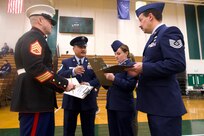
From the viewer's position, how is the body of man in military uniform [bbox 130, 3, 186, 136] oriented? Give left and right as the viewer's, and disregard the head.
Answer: facing to the left of the viewer

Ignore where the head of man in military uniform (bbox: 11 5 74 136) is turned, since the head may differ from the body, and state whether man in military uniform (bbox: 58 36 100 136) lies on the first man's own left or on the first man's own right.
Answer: on the first man's own left

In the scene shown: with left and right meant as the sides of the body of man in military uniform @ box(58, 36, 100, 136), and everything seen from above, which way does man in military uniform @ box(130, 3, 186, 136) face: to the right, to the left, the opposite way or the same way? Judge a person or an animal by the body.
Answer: to the right

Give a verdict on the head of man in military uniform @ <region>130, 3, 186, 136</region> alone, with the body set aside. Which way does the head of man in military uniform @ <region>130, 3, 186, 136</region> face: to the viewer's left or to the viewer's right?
to the viewer's left

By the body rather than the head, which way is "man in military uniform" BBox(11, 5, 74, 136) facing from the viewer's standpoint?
to the viewer's right

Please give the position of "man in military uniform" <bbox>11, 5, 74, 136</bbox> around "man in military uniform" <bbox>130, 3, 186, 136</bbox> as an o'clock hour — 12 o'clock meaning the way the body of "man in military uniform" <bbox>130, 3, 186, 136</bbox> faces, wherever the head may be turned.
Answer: "man in military uniform" <bbox>11, 5, 74, 136</bbox> is roughly at 12 o'clock from "man in military uniform" <bbox>130, 3, 186, 136</bbox>.

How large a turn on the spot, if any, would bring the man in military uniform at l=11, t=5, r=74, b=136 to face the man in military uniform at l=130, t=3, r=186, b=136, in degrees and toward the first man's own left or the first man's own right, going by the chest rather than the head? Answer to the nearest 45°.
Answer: approximately 45° to the first man's own right

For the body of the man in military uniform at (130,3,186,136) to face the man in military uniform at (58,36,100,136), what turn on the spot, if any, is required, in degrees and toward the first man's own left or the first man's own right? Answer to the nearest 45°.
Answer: approximately 45° to the first man's own right

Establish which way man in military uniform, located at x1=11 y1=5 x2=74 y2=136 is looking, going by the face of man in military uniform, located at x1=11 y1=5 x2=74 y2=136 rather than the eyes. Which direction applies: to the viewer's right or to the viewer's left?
to the viewer's right

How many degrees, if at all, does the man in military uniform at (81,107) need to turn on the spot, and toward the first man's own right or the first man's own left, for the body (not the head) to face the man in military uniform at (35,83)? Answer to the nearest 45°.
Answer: approximately 45° to the first man's own right
